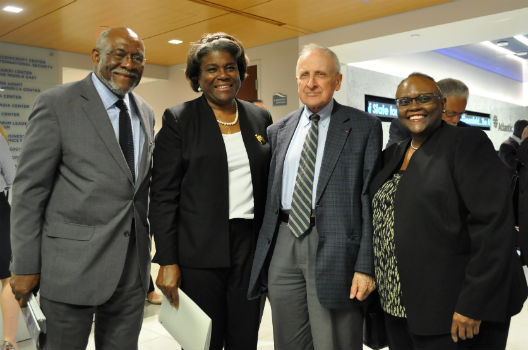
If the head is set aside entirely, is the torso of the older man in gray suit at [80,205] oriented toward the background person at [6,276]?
no

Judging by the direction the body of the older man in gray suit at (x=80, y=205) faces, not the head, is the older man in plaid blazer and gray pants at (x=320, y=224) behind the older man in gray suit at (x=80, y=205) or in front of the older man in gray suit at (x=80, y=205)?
in front

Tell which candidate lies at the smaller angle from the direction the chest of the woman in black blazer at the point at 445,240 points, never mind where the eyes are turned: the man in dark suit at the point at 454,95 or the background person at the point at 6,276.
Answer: the background person

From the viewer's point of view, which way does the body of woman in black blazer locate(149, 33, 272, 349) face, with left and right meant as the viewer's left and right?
facing the viewer and to the right of the viewer

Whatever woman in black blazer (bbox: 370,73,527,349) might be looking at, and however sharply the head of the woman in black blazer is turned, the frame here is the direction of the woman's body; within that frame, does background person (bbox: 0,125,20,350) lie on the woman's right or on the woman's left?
on the woman's right

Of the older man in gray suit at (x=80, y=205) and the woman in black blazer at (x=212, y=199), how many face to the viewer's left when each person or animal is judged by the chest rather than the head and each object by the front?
0

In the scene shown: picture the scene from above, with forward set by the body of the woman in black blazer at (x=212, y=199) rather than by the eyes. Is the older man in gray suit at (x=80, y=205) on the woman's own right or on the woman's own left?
on the woman's own right

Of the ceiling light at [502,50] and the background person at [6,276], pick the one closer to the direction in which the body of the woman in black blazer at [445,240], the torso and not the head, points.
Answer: the background person

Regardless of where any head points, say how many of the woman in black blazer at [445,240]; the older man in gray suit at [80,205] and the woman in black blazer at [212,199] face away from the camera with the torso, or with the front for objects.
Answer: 0

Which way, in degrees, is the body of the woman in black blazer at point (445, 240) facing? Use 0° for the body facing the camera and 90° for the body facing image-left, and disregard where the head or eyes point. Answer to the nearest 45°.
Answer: approximately 45°

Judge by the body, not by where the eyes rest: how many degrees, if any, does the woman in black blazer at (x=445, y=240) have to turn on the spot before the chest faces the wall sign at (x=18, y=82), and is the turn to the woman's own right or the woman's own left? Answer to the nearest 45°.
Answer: approximately 90° to the woman's own right

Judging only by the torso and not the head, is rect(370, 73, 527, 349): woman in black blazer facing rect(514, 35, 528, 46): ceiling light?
no

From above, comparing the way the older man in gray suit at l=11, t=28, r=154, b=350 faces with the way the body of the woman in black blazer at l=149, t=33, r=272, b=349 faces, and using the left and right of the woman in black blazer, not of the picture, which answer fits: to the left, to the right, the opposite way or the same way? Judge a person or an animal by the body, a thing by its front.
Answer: the same way

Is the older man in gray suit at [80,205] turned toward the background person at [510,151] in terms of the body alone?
no

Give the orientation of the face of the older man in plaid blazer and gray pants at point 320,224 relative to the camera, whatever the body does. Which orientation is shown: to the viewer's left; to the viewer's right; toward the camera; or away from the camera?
toward the camera
